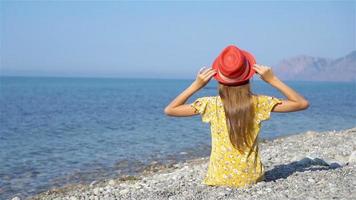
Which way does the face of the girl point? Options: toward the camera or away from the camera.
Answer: away from the camera

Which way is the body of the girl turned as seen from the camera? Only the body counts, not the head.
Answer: away from the camera
